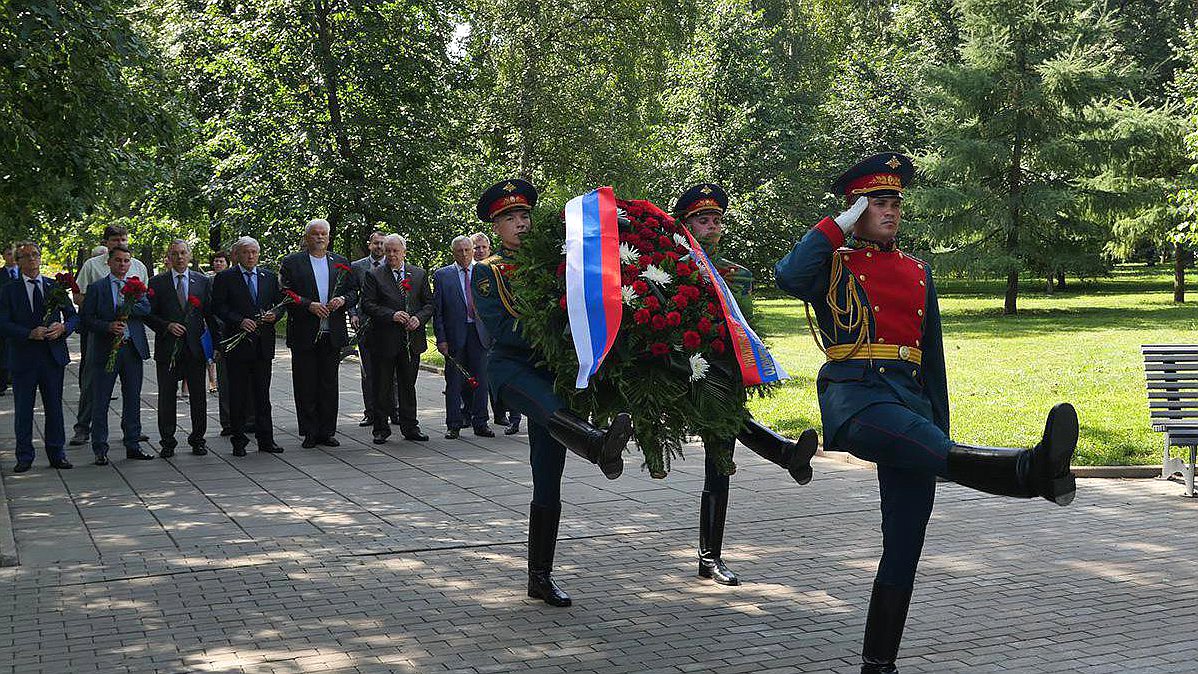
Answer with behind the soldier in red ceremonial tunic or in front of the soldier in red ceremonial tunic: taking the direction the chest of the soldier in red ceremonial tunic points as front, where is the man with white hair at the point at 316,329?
behind

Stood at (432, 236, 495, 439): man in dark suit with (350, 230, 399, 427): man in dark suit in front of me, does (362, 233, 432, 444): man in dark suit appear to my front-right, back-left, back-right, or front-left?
front-left

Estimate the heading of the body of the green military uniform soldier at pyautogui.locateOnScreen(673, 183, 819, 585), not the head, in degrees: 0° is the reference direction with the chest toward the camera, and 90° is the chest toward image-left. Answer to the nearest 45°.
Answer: approximately 315°

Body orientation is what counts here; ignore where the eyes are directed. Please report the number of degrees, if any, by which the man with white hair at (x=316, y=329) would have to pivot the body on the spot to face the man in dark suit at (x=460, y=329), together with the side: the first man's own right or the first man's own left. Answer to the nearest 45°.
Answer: approximately 90° to the first man's own left

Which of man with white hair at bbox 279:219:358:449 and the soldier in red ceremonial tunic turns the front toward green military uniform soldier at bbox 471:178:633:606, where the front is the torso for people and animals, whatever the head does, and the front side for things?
the man with white hair

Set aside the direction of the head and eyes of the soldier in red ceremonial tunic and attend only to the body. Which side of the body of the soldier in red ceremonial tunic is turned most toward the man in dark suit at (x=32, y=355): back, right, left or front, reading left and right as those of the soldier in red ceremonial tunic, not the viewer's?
back

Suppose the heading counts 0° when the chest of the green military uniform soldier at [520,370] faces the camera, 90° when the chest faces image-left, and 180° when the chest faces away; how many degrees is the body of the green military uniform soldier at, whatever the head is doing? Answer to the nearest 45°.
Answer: approximately 315°

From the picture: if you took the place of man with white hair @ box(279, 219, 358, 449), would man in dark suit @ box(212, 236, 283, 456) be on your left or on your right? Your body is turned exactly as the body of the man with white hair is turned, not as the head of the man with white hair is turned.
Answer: on your right

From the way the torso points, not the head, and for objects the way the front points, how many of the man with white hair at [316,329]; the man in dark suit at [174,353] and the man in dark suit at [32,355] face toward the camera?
3

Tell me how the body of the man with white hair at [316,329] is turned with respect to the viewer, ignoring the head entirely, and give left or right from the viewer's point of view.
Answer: facing the viewer

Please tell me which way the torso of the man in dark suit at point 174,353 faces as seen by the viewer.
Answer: toward the camera

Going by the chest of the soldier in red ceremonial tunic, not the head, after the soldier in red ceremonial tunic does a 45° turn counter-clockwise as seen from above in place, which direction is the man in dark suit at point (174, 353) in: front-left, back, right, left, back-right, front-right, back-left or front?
back-left
